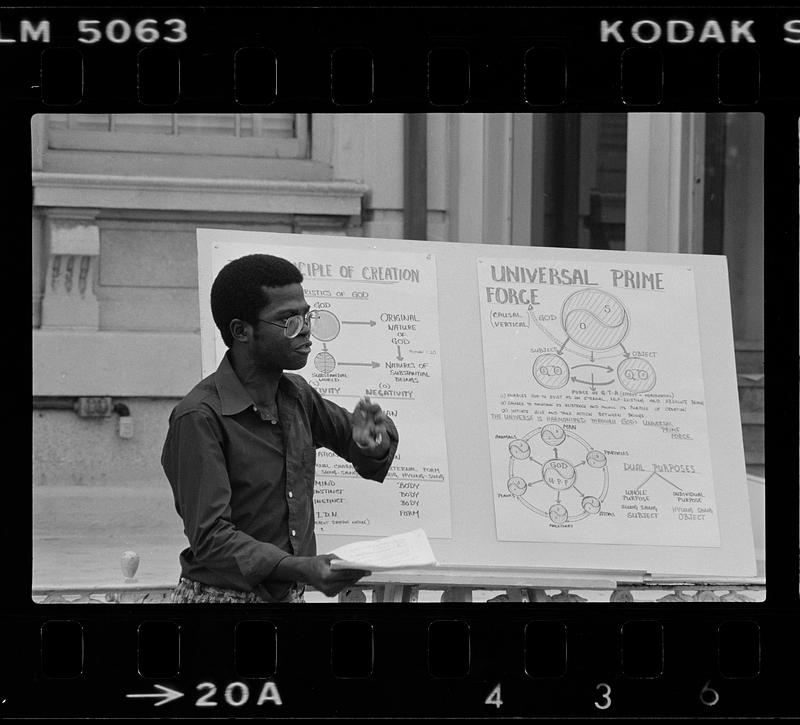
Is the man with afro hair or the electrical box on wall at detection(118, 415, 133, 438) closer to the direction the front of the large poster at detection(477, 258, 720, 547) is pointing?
the man with afro hair

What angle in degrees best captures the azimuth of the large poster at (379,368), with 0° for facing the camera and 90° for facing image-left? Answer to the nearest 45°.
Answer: approximately 0°

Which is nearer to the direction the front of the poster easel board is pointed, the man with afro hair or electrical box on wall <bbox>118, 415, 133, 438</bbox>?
the man with afro hair

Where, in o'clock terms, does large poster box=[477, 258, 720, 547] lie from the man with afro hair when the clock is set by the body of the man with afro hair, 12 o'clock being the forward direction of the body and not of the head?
The large poster is roughly at 10 o'clock from the man with afro hair.

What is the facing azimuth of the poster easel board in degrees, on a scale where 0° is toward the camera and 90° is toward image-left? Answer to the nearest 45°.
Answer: approximately 0°

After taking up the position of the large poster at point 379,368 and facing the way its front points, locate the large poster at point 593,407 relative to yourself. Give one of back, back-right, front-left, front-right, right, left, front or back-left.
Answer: left

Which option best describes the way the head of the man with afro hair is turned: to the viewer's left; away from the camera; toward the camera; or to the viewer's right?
to the viewer's right

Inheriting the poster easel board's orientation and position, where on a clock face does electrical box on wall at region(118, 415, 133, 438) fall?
The electrical box on wall is roughly at 4 o'clock from the poster easel board.

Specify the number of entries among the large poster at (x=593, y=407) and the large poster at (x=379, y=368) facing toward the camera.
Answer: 2
